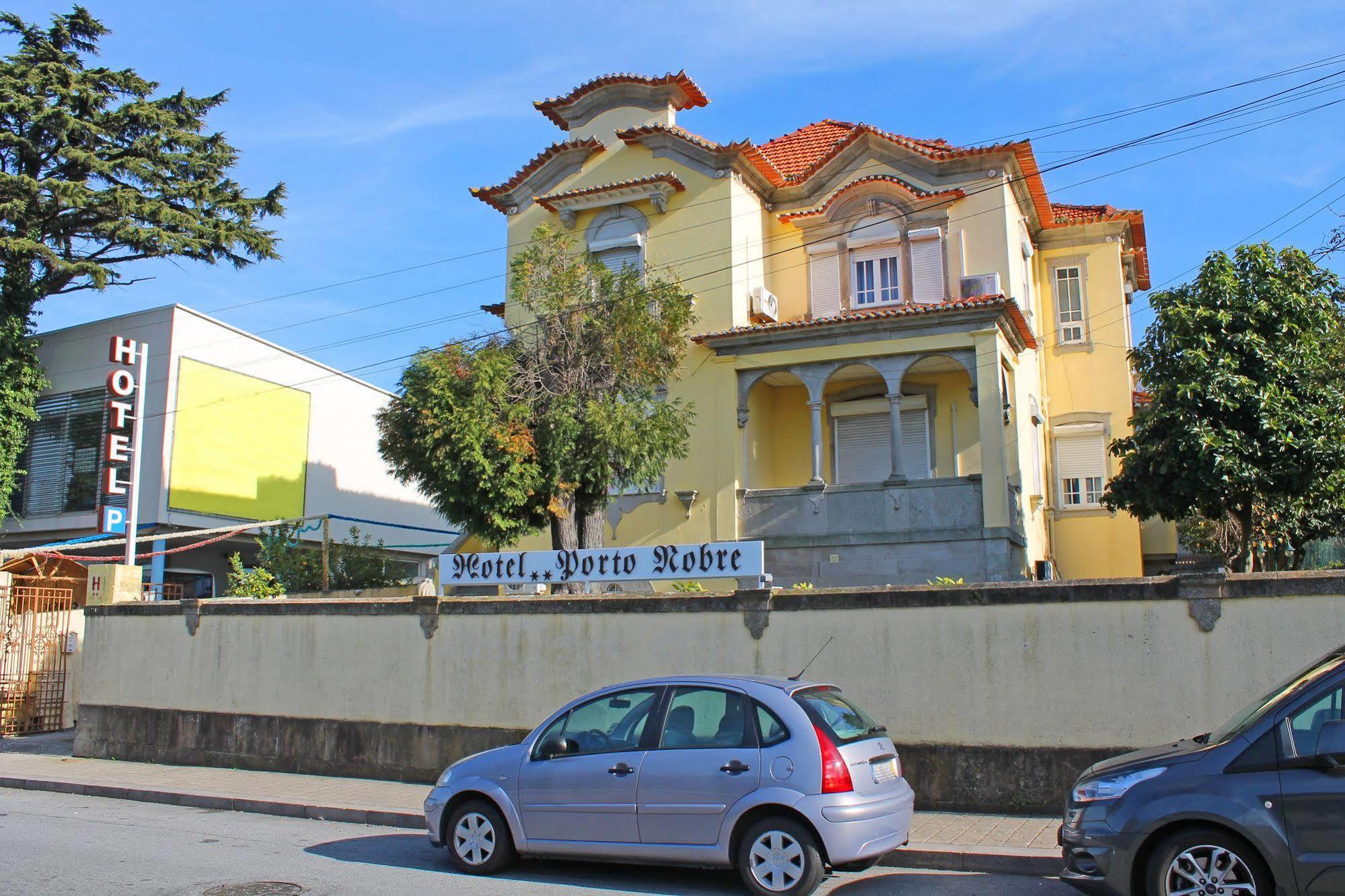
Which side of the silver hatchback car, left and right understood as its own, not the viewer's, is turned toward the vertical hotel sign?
front

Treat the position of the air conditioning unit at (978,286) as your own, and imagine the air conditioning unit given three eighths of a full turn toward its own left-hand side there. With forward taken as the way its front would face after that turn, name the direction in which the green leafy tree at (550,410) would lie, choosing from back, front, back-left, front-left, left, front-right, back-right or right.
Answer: back

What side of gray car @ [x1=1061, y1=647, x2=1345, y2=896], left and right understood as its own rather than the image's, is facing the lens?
left

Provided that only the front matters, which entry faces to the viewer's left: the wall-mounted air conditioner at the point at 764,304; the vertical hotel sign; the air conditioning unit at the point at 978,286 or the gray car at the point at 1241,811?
the gray car

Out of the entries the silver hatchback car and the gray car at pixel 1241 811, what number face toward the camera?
0

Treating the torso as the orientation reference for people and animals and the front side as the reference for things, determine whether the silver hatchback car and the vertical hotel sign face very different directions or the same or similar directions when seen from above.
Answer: very different directions

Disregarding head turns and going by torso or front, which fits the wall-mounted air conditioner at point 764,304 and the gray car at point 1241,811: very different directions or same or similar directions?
very different directions

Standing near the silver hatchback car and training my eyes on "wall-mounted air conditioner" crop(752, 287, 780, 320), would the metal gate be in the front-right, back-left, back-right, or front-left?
front-left

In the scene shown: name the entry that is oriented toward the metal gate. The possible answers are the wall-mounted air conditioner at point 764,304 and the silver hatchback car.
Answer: the silver hatchback car

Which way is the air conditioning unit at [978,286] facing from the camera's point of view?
toward the camera

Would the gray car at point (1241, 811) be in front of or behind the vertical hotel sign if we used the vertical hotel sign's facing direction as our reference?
in front
